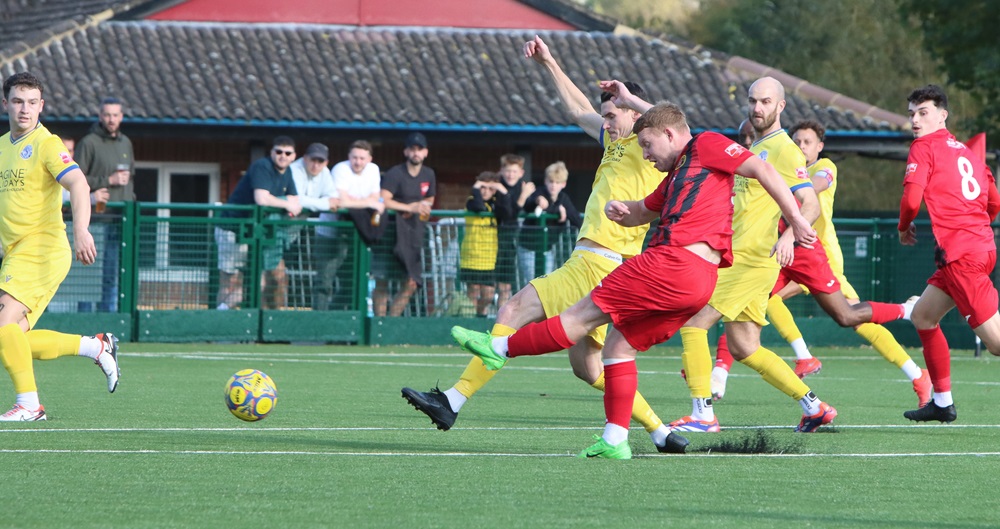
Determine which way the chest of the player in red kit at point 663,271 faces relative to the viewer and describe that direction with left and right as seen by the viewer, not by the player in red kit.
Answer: facing to the left of the viewer

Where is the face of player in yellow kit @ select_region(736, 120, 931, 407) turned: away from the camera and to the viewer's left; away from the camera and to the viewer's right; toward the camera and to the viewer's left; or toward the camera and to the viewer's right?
toward the camera and to the viewer's left

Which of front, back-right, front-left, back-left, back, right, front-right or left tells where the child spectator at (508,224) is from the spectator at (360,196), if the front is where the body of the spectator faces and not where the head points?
left

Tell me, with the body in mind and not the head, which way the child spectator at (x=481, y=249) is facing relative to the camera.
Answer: toward the camera

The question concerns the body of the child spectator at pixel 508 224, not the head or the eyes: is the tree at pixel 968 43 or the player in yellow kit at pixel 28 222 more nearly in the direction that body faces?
the player in yellow kit

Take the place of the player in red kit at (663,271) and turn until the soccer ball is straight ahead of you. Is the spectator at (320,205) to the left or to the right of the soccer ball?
right

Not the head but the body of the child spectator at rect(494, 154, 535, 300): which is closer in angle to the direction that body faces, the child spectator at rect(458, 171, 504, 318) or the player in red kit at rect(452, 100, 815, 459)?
the player in red kit

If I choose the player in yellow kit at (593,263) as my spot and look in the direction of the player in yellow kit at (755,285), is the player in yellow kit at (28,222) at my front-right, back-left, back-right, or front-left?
back-left

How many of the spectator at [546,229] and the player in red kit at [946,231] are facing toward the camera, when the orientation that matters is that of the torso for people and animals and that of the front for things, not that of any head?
1

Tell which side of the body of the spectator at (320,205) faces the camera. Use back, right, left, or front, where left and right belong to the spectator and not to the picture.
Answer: front
